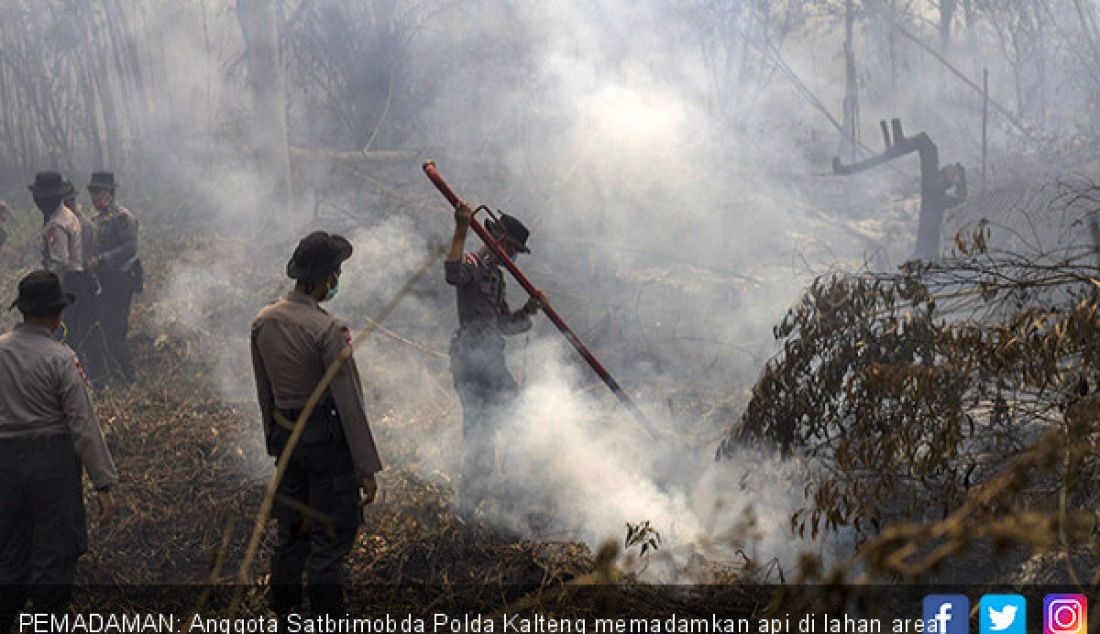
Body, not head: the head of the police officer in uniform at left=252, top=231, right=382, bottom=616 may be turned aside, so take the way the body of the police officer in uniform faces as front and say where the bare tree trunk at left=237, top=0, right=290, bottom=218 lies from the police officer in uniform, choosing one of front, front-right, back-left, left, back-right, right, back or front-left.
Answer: front-left

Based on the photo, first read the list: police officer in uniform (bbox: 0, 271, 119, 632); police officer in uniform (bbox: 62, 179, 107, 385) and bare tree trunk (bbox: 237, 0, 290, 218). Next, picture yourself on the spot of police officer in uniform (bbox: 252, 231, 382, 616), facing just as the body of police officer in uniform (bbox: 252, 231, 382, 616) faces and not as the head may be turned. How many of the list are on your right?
0

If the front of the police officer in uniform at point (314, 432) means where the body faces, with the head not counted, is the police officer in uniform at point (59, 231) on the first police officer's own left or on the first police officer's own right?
on the first police officer's own left

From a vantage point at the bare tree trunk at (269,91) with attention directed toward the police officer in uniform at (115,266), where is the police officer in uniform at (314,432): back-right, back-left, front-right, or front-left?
front-left

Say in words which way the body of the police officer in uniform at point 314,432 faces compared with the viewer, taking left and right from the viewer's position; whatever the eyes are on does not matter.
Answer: facing away from the viewer and to the right of the viewer

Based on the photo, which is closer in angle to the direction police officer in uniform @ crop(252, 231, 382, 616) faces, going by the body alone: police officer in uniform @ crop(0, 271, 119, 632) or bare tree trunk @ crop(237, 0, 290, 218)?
the bare tree trunk

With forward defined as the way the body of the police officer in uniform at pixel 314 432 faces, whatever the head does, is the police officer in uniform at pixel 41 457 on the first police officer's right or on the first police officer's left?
on the first police officer's left

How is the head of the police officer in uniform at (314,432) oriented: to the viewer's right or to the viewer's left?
to the viewer's right

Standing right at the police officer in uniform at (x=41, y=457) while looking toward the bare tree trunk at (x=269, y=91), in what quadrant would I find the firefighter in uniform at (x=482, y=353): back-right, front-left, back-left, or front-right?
front-right
